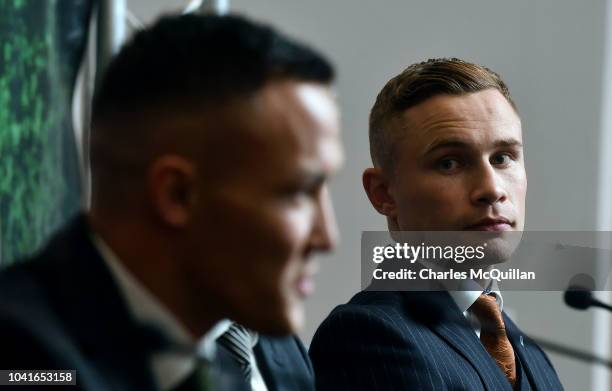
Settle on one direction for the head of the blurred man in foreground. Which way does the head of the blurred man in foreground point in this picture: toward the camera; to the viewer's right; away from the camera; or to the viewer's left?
to the viewer's right

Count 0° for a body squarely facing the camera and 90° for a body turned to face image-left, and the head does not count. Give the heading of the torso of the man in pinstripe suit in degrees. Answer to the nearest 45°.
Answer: approximately 315°

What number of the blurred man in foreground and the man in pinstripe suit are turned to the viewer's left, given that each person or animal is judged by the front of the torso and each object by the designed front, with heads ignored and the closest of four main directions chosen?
0

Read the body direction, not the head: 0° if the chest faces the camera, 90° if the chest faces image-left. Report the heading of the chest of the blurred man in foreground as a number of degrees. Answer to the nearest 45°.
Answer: approximately 315°

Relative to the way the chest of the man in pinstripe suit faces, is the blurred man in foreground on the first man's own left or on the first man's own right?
on the first man's own right

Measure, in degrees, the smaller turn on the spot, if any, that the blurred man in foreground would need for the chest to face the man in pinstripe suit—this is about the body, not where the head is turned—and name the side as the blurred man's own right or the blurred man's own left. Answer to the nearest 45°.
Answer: approximately 90° to the blurred man's own left
